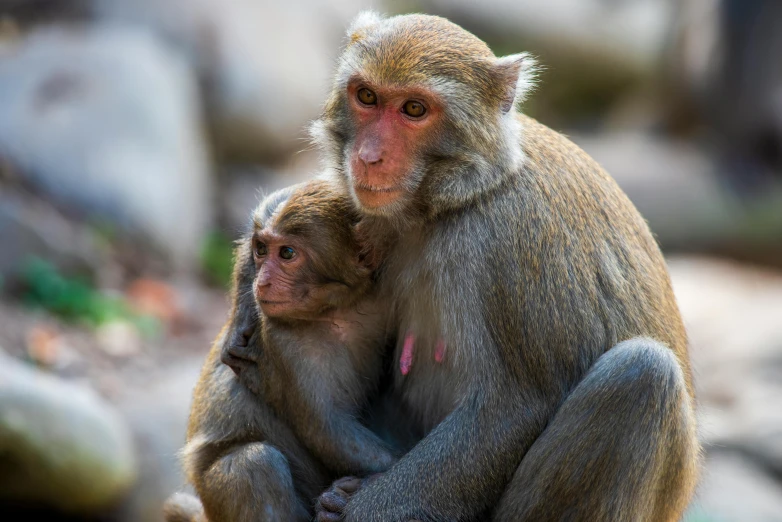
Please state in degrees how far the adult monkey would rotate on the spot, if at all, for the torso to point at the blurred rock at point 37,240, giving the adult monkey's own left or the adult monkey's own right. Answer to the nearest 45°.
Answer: approximately 90° to the adult monkey's own right

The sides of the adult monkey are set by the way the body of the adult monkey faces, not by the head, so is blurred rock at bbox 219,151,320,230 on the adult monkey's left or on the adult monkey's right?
on the adult monkey's right

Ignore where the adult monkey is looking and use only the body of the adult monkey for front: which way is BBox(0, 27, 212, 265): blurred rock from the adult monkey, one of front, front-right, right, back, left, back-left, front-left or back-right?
right

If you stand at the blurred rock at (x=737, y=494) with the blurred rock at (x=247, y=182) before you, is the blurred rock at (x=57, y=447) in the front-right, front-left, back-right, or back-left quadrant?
front-left

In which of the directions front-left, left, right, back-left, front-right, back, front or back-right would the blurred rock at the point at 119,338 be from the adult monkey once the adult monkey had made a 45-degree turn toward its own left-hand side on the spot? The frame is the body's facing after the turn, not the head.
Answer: back-right

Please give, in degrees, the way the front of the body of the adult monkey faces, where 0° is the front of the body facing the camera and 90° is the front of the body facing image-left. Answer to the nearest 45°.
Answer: approximately 45°

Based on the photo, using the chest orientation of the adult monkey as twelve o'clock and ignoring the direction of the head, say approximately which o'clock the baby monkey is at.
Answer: The baby monkey is roughly at 2 o'clock from the adult monkey.

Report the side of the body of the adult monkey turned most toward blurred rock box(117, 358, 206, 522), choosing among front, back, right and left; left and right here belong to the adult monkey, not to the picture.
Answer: right
